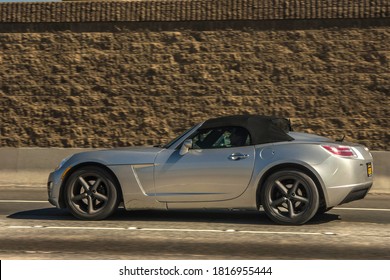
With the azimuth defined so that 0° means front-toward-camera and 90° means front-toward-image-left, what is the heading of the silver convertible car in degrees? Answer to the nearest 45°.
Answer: approximately 90°
